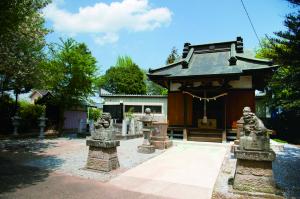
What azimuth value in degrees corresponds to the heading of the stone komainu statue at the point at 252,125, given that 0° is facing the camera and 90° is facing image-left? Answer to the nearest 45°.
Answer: approximately 90°

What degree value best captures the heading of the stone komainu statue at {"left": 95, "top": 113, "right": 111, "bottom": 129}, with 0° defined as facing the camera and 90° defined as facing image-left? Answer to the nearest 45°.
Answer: approximately 270°

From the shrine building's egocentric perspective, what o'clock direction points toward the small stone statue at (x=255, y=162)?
The small stone statue is roughly at 12 o'clock from the shrine building.
